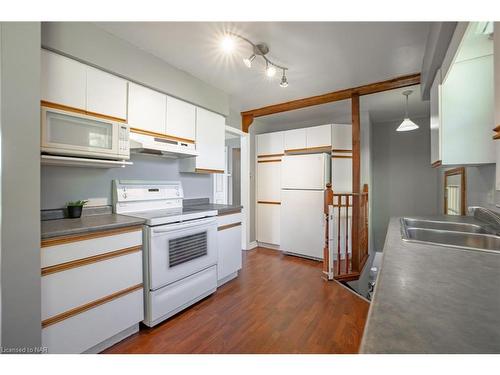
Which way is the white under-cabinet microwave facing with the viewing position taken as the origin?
facing the viewer and to the right of the viewer

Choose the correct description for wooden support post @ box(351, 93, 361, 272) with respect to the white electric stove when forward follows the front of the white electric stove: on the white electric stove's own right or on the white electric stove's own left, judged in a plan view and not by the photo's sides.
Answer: on the white electric stove's own left

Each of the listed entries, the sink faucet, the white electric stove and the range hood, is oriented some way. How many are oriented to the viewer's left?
1

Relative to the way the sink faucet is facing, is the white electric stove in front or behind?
in front

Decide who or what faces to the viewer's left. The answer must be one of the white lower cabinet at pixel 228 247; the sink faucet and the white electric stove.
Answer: the sink faucet

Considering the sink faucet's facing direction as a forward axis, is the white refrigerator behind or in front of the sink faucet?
in front

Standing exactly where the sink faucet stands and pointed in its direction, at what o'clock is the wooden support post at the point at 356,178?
The wooden support post is roughly at 1 o'clock from the sink faucet.

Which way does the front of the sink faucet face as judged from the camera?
facing to the left of the viewer

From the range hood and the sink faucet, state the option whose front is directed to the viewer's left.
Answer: the sink faucet

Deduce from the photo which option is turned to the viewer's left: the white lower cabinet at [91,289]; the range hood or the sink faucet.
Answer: the sink faucet
